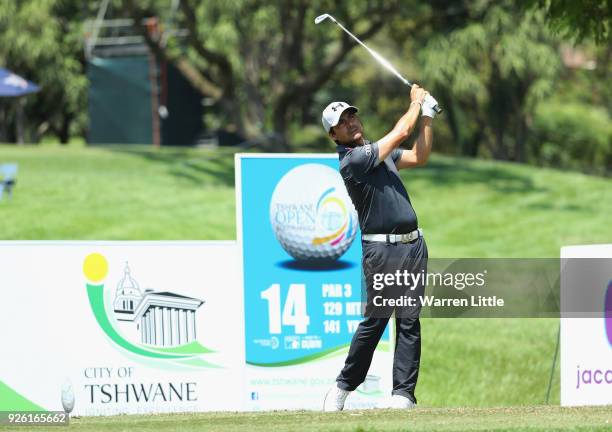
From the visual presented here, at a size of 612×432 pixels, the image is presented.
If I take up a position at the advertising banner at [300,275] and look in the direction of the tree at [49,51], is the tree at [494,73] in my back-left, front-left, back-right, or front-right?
front-right

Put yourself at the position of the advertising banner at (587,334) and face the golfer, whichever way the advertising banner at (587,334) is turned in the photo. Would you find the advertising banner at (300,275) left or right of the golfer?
right

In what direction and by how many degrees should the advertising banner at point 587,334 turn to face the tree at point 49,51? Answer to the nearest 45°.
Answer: approximately 135° to its right

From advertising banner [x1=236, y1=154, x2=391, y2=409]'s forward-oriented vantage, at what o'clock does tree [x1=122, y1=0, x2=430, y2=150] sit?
The tree is roughly at 6 o'clock from the advertising banner.

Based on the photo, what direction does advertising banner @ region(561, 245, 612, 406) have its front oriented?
toward the camera

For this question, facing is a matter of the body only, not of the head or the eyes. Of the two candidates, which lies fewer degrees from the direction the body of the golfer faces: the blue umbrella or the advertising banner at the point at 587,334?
the advertising banner

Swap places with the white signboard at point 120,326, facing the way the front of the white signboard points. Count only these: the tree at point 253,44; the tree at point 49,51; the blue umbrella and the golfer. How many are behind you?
3

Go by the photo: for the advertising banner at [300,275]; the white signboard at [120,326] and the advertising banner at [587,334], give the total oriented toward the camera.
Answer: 3

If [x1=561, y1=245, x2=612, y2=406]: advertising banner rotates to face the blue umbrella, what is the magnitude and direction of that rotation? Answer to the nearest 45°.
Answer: approximately 135° to its right

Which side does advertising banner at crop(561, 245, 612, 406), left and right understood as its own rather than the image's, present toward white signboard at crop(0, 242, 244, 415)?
right

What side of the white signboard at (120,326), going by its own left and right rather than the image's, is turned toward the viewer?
front

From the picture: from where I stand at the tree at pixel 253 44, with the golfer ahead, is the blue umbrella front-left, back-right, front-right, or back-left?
front-right
